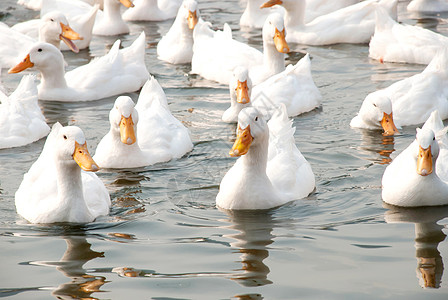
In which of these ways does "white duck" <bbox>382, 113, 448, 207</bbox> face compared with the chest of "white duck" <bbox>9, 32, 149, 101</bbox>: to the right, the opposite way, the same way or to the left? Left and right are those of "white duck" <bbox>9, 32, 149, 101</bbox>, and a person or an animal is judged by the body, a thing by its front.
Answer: to the left

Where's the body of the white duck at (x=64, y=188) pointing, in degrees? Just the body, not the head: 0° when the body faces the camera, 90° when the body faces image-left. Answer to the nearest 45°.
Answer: approximately 315°

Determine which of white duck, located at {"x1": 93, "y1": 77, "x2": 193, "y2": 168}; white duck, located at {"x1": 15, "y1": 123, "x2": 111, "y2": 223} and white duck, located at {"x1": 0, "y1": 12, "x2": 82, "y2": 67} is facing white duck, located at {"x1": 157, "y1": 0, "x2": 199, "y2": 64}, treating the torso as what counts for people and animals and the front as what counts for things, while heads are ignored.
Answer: white duck, located at {"x1": 0, "y1": 12, "x2": 82, "y2": 67}

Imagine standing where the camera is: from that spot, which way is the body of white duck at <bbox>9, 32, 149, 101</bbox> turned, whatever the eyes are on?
to the viewer's left

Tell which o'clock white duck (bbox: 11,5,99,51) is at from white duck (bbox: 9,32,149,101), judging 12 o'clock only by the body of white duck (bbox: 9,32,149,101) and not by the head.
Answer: white duck (bbox: 11,5,99,51) is roughly at 3 o'clock from white duck (bbox: 9,32,149,101).

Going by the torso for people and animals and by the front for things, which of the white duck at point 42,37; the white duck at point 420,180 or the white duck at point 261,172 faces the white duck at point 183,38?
the white duck at point 42,37

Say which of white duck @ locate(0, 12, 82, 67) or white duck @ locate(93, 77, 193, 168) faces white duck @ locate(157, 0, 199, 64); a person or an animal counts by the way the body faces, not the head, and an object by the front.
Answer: white duck @ locate(0, 12, 82, 67)

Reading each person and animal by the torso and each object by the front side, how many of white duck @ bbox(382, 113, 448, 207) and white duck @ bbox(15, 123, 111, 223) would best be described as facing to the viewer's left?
0

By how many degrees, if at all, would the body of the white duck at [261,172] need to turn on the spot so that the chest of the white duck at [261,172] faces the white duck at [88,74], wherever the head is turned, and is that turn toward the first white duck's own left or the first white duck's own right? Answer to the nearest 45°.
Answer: approximately 90° to the first white duck's own right

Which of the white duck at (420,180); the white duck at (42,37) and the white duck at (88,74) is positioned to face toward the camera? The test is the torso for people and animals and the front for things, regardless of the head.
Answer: the white duck at (420,180)

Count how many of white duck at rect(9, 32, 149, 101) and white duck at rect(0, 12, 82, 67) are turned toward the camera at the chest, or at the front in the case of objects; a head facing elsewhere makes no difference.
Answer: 0

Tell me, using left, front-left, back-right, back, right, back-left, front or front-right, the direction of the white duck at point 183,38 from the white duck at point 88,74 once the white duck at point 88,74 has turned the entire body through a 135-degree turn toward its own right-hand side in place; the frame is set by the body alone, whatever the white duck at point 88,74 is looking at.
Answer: front

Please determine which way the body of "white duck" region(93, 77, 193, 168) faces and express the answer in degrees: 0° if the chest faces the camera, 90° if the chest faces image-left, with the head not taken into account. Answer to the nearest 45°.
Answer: approximately 45°

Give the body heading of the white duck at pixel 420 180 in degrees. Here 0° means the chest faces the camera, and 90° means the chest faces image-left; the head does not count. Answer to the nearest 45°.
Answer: approximately 0°

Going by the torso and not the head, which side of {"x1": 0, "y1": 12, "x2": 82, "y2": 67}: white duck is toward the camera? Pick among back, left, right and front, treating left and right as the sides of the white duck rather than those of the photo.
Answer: right

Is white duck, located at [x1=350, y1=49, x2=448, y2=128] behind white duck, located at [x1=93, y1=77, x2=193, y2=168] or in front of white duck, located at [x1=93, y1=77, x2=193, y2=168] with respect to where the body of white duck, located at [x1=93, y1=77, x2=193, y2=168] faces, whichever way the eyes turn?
behind

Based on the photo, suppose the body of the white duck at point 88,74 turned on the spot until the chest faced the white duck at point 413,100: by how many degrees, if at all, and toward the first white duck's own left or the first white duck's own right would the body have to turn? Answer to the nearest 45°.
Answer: approximately 135° to the first white duck's own left
